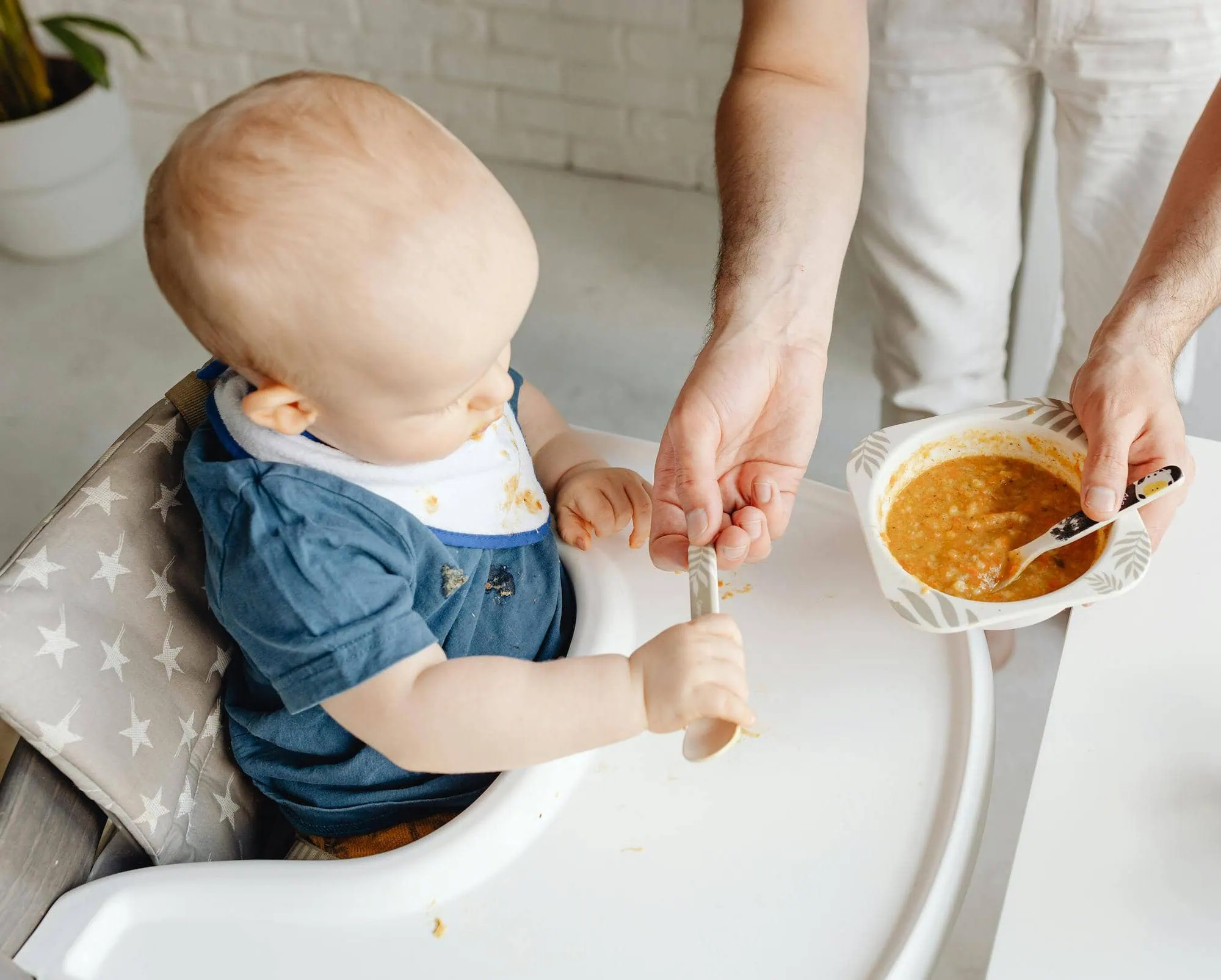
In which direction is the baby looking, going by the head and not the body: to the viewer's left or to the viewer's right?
to the viewer's right

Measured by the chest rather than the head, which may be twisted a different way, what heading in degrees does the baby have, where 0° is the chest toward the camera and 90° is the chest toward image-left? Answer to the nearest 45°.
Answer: approximately 315°

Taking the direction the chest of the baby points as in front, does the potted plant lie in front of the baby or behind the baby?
behind

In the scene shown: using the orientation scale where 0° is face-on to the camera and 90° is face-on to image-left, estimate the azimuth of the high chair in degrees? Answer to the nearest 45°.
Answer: approximately 315°

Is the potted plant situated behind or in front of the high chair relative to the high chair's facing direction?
behind
